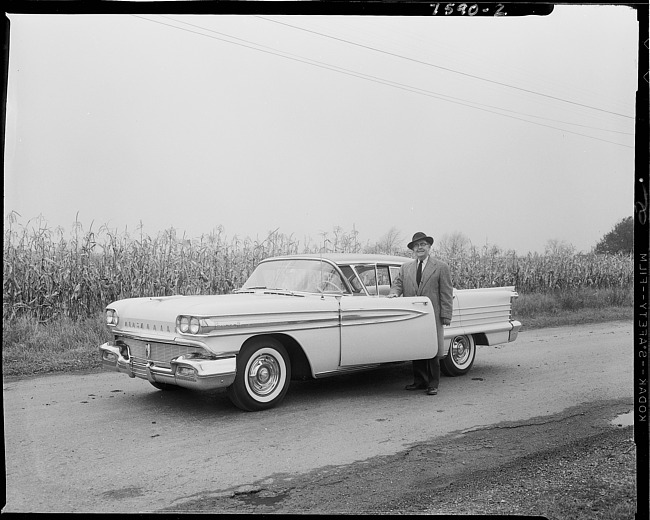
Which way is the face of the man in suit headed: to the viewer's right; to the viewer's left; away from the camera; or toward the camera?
toward the camera
